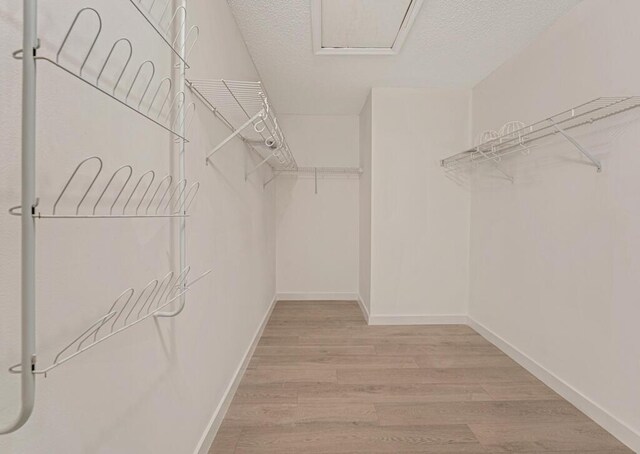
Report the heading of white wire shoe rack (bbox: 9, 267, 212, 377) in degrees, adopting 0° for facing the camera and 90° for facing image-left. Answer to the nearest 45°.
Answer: approximately 315°

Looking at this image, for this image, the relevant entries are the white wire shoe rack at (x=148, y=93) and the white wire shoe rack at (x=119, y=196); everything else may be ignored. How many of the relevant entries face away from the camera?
0

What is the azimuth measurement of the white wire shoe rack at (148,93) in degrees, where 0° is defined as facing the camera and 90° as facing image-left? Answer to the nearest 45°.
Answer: approximately 315°

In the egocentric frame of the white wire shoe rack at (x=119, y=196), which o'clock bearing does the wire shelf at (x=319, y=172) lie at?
The wire shelf is roughly at 9 o'clock from the white wire shoe rack.

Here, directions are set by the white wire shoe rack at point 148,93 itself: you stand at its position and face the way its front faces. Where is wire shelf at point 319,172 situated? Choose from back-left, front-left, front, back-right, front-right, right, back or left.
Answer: left

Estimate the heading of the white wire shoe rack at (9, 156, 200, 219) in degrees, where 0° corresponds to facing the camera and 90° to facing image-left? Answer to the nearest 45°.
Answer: approximately 315°

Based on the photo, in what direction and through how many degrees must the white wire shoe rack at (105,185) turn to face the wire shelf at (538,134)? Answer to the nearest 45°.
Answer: approximately 45° to its left

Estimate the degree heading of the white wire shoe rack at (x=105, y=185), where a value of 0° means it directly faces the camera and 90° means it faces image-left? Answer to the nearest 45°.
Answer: approximately 315°
